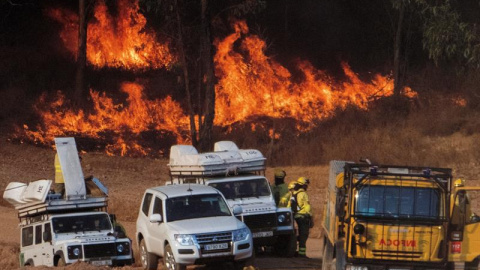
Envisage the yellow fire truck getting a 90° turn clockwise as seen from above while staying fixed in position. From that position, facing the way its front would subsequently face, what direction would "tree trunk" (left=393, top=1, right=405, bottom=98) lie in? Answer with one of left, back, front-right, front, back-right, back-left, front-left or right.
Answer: right

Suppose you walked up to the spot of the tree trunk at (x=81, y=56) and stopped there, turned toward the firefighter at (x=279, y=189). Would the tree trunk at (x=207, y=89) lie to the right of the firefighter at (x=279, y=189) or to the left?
left

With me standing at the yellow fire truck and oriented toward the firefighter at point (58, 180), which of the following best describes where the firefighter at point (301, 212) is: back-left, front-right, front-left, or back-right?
front-right

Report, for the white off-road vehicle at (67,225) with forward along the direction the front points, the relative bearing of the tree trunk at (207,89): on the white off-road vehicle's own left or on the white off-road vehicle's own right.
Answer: on the white off-road vehicle's own left

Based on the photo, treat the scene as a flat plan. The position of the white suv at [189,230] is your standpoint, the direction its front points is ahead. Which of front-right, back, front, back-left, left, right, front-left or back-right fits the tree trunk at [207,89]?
back-left

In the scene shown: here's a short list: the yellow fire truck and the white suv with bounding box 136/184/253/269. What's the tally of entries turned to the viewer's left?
0

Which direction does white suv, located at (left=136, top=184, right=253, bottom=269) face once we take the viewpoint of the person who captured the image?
facing the viewer and to the right of the viewer

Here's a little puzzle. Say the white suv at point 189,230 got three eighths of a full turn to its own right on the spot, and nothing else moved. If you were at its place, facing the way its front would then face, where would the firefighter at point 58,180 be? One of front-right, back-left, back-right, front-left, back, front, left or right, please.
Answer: front-right

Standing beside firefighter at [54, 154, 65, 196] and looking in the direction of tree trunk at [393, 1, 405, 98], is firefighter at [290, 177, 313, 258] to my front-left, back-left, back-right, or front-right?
front-right

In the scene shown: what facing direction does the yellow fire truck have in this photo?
toward the camera
